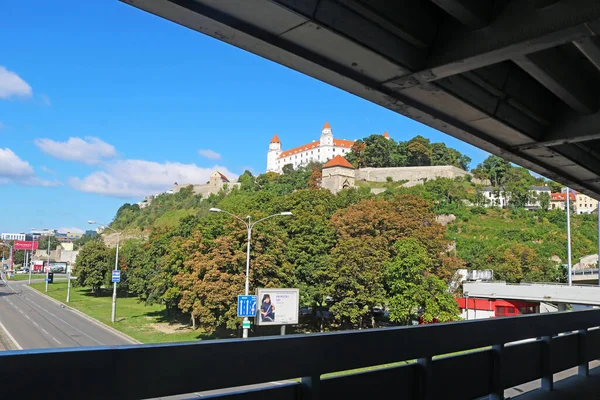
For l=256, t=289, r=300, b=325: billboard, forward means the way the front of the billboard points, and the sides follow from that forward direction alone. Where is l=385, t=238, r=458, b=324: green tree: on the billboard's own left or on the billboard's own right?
on the billboard's own left

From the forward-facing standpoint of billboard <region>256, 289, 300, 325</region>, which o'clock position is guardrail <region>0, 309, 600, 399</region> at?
The guardrail is roughly at 12 o'clock from the billboard.

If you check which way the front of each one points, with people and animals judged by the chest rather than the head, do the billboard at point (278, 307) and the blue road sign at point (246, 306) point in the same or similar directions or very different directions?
same or similar directions

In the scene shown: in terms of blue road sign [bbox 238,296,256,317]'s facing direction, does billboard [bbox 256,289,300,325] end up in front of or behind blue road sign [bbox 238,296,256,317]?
behind

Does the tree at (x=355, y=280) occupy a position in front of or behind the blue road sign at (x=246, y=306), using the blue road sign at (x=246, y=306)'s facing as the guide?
behind

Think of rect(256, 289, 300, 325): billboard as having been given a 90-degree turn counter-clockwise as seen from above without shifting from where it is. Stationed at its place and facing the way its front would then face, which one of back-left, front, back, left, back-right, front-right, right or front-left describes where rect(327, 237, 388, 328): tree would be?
front-left

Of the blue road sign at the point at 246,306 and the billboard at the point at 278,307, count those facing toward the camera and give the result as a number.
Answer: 2

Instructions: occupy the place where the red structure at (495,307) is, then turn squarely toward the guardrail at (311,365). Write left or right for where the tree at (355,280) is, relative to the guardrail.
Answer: right

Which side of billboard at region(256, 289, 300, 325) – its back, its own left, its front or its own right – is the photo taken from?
front

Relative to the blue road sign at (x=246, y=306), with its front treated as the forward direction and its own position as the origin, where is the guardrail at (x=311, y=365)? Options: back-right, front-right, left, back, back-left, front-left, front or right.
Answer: front
